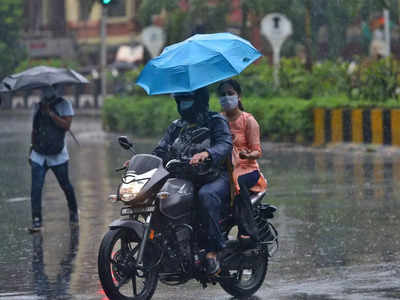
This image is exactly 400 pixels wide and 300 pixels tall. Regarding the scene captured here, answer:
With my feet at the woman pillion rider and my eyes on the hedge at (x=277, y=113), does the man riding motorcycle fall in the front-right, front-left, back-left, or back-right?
back-left

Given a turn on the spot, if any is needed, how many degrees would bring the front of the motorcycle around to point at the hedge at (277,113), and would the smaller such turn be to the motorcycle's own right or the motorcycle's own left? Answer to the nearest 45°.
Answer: approximately 135° to the motorcycle's own right

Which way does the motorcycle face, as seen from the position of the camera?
facing the viewer and to the left of the viewer

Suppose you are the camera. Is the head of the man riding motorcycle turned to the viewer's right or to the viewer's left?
to the viewer's left
